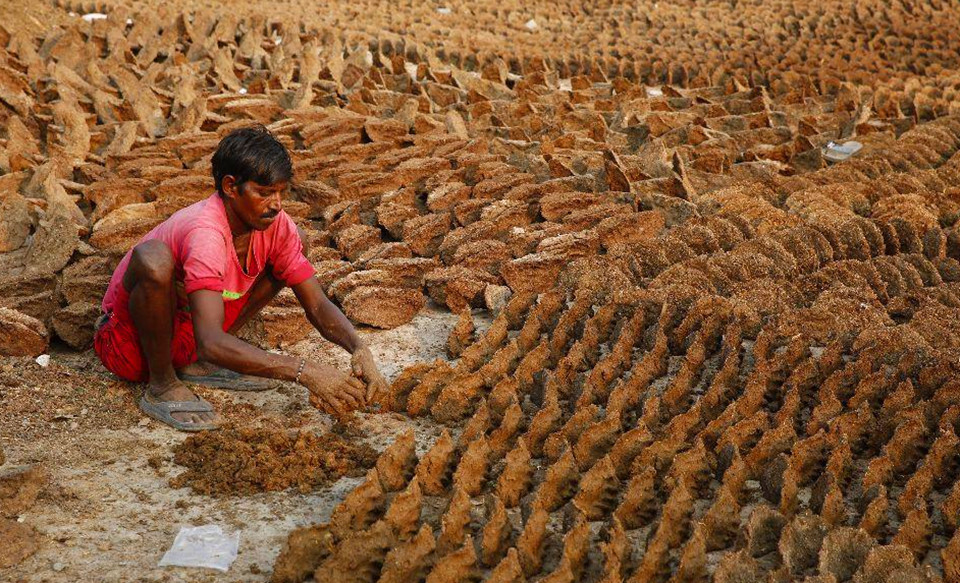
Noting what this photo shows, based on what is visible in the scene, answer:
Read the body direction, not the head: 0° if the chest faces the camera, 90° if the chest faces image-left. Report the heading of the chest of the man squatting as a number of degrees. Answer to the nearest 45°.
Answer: approximately 315°

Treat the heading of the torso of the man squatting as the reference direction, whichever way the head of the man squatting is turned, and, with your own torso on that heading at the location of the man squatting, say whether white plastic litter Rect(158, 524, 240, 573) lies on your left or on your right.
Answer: on your right

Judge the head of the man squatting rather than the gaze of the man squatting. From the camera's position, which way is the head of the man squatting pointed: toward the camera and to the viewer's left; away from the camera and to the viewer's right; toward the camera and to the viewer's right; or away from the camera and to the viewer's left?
toward the camera and to the viewer's right
